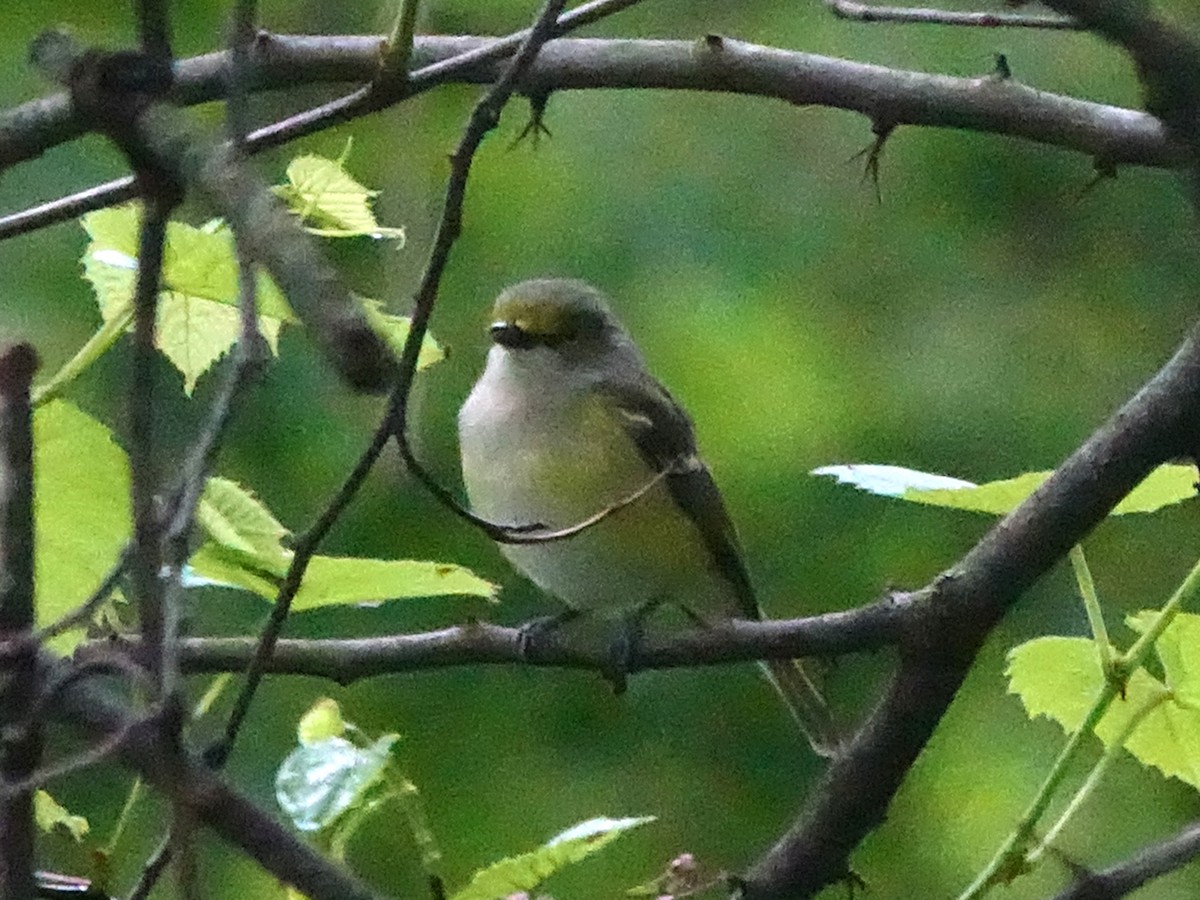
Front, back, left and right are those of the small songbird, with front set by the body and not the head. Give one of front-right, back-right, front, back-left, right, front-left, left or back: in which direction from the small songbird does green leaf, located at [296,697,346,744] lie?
front-right

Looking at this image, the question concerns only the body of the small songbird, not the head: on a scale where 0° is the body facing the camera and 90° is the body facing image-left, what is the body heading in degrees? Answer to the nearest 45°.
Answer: approximately 45°

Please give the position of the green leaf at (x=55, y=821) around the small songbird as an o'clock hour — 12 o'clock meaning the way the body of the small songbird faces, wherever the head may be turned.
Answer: The green leaf is roughly at 1 o'clock from the small songbird.

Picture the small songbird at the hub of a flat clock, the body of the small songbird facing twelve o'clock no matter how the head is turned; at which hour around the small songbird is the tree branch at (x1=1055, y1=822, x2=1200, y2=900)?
The tree branch is roughly at 8 o'clock from the small songbird.

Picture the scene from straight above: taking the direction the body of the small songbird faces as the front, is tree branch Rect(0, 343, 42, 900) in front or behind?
in front
